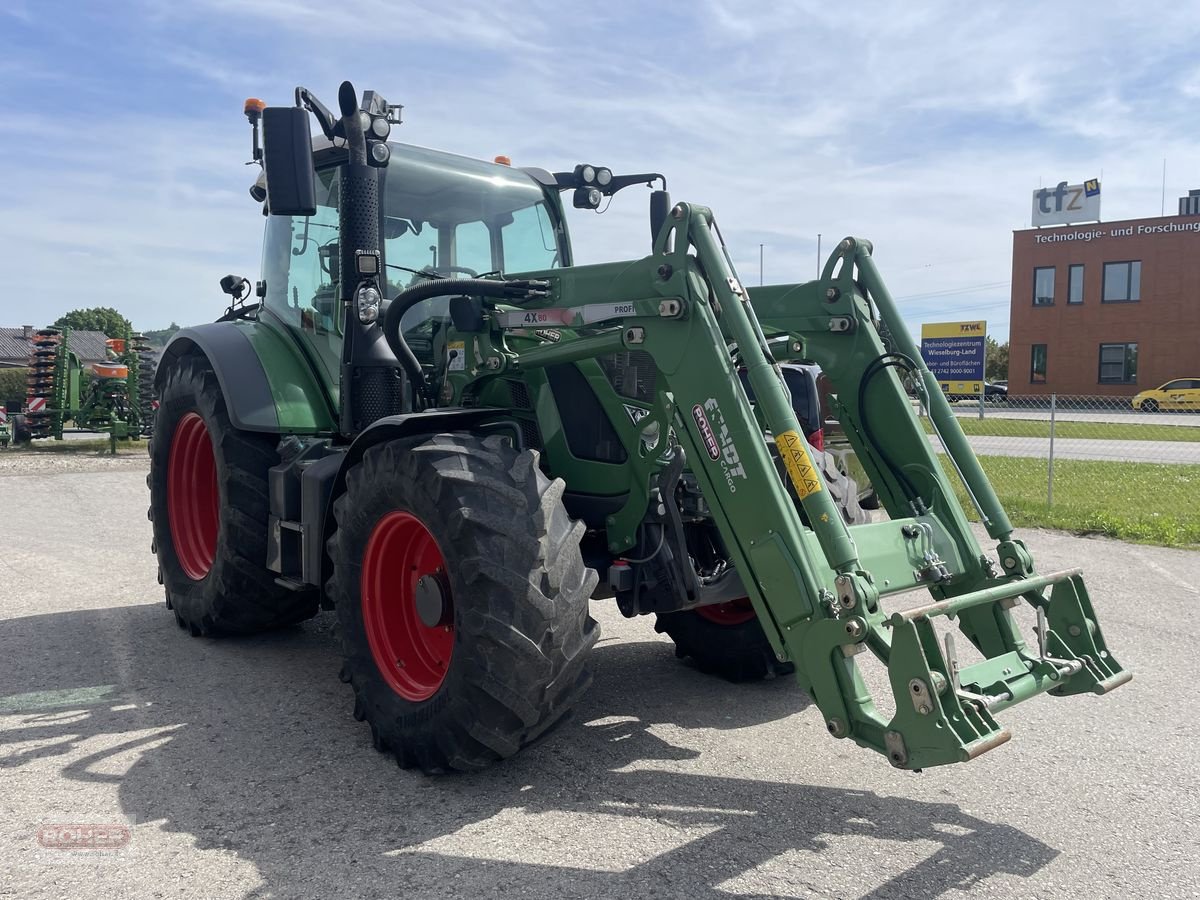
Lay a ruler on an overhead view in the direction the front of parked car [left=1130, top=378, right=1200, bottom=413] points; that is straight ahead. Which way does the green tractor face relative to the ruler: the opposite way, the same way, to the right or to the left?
the opposite way

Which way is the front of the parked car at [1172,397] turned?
to the viewer's left

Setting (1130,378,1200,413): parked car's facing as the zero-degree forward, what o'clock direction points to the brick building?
The brick building is roughly at 2 o'clock from the parked car.

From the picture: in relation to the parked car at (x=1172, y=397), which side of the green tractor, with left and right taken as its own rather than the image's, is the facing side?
left

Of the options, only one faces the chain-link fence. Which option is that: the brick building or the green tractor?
the brick building

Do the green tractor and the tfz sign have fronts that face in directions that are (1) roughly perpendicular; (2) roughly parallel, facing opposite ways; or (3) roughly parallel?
roughly perpendicular

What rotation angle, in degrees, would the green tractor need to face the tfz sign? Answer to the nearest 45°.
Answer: approximately 90° to its left

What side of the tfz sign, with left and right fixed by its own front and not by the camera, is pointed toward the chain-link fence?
front

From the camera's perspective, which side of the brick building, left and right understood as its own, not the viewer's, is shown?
front

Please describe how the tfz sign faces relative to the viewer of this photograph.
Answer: facing the viewer

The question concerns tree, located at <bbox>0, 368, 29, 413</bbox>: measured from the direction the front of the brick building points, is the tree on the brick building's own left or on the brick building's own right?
on the brick building's own right

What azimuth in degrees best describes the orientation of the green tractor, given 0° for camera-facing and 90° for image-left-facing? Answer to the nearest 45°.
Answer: approximately 315°

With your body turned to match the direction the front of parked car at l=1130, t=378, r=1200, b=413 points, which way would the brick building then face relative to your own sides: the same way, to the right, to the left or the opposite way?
to the left

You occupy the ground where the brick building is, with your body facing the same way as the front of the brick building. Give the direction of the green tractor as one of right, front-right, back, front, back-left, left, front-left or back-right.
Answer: front
